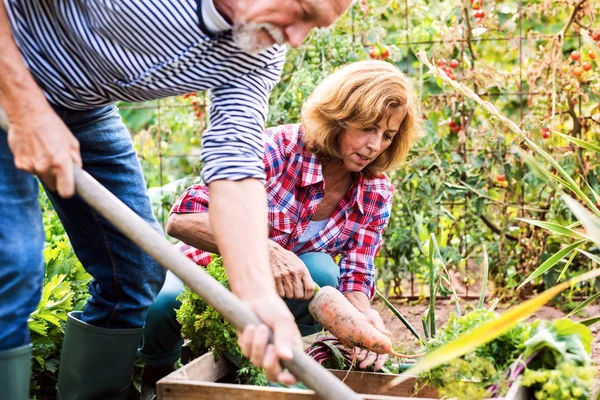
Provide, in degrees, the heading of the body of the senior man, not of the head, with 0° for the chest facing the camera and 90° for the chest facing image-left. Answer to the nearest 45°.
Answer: approximately 315°

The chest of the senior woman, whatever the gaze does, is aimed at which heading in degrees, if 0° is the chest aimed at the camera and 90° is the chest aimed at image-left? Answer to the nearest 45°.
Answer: approximately 315°

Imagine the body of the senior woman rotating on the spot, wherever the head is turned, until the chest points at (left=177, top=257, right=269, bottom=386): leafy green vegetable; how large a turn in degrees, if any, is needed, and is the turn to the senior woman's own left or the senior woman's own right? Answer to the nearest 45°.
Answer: approximately 90° to the senior woman's own right

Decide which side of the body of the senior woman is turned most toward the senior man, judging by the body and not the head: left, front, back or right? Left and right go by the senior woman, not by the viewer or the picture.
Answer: right
